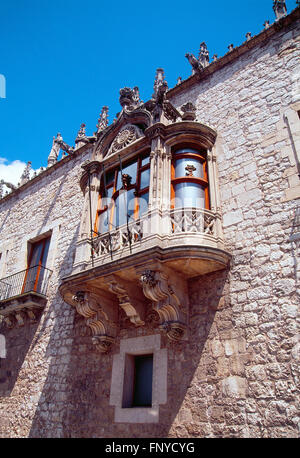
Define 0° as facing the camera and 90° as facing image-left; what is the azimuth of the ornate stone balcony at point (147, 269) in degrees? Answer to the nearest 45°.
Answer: approximately 45°
